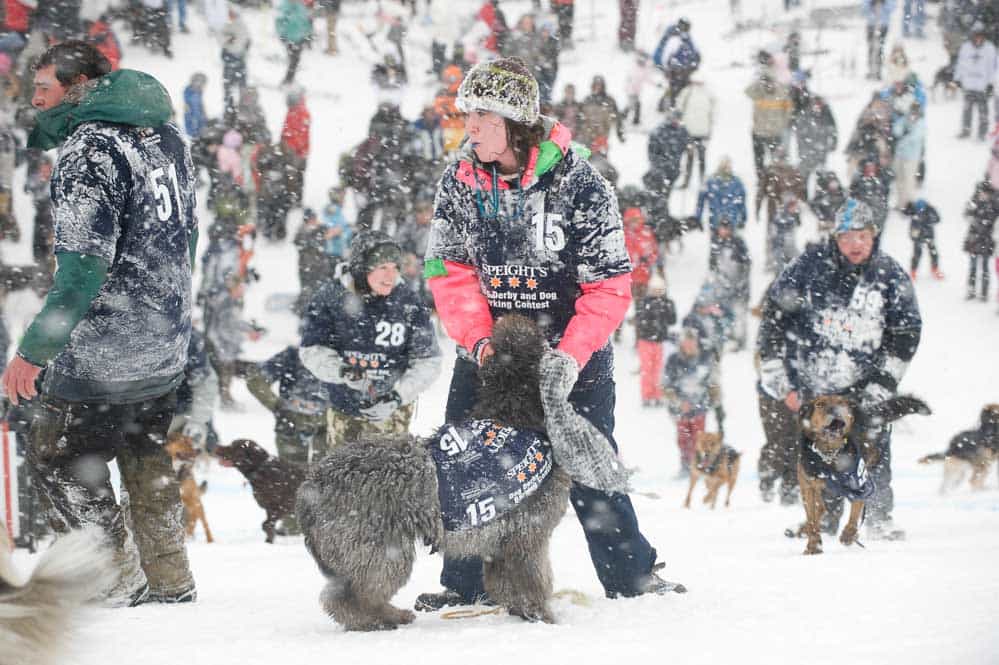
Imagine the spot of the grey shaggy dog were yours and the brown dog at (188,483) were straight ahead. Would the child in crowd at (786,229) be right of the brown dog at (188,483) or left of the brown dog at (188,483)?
right

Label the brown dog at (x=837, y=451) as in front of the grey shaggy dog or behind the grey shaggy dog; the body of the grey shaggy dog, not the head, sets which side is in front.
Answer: in front

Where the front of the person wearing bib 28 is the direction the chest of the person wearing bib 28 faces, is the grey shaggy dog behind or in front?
in front

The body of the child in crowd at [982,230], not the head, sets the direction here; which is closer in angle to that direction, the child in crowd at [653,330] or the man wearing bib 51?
the man wearing bib 51

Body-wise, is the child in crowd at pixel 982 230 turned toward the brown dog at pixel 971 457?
yes

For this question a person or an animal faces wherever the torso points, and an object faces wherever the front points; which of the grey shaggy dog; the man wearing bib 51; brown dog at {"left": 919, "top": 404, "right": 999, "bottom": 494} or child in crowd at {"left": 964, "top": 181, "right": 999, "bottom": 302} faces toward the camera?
the child in crowd
